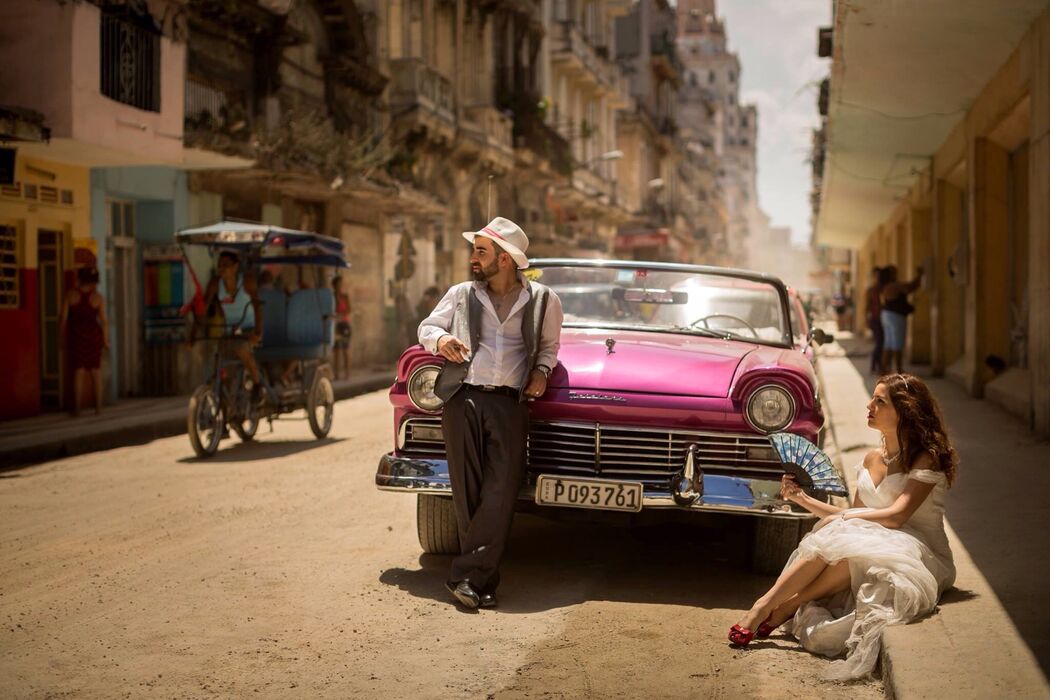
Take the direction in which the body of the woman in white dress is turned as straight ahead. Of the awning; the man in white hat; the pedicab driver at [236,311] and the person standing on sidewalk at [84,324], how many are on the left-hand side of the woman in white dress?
0

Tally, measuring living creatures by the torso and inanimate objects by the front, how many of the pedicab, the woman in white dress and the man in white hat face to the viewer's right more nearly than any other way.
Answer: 0

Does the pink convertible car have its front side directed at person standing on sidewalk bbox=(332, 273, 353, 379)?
no

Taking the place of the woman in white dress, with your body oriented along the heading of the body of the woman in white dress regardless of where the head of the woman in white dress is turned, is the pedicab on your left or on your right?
on your right

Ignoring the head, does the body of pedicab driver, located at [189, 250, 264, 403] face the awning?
no

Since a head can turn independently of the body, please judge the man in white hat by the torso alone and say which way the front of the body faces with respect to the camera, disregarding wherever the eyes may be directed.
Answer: toward the camera

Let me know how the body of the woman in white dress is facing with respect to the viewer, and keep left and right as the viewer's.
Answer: facing the viewer and to the left of the viewer

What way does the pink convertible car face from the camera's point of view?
toward the camera

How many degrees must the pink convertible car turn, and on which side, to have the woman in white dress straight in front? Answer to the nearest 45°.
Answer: approximately 45° to its left

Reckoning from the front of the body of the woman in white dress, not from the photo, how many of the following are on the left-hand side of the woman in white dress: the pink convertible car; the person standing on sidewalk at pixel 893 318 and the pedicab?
0

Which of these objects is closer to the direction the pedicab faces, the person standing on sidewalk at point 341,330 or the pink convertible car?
the pink convertible car

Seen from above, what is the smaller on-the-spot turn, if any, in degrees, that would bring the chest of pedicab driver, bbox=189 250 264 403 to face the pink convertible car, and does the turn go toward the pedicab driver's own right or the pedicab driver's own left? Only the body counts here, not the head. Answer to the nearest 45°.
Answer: approximately 45° to the pedicab driver's own left

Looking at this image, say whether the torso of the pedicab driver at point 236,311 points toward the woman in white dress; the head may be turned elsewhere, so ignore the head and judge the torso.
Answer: no

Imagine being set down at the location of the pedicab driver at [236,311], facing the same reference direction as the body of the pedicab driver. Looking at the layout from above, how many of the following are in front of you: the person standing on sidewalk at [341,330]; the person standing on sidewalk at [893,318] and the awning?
0

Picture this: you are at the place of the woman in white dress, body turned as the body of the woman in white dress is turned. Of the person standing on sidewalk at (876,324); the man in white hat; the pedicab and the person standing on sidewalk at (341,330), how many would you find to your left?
0

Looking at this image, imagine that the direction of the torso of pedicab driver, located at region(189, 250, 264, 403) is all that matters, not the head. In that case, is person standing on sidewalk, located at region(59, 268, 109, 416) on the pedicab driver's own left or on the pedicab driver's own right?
on the pedicab driver's own right
